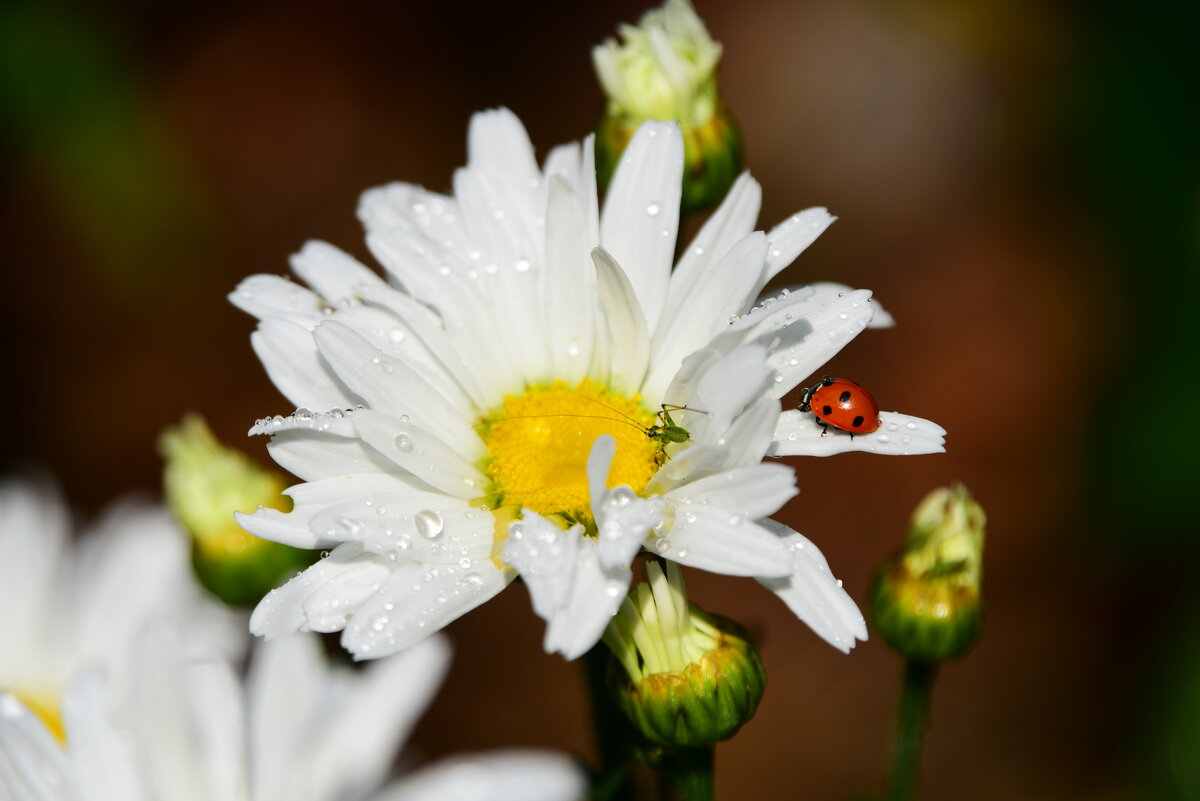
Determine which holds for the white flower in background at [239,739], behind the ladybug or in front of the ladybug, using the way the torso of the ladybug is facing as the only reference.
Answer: in front

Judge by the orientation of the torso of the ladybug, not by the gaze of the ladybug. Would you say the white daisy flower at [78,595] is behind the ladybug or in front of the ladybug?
in front

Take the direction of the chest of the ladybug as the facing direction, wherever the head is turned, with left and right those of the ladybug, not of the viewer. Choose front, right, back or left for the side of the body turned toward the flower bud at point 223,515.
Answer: front

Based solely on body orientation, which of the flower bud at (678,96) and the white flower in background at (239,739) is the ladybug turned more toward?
the white flower in background

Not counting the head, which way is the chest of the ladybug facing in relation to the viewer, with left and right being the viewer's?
facing to the left of the viewer

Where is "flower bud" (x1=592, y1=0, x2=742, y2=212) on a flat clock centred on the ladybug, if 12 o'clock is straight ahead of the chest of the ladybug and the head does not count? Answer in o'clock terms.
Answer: The flower bud is roughly at 2 o'clock from the ladybug.
